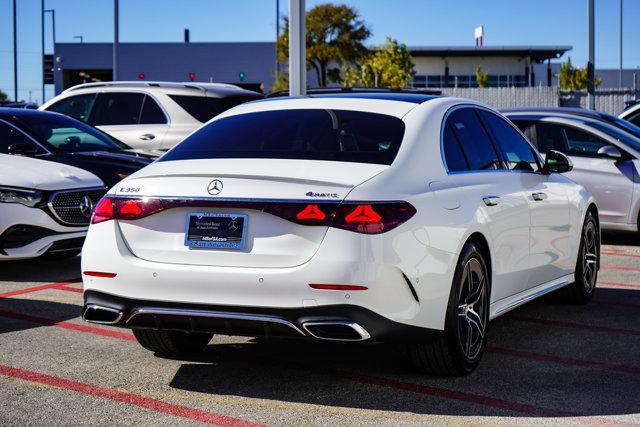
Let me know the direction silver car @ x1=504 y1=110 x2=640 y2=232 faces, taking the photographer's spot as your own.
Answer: facing the viewer and to the right of the viewer

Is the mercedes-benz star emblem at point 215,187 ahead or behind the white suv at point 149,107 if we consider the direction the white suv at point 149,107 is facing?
behind

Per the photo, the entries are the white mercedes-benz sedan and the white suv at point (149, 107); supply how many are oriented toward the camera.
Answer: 0

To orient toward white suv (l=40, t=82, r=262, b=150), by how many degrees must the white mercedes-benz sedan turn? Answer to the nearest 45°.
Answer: approximately 45° to its left

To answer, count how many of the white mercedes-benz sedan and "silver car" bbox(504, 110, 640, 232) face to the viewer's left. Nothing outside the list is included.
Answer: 0

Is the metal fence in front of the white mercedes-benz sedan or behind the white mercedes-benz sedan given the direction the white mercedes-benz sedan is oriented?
in front

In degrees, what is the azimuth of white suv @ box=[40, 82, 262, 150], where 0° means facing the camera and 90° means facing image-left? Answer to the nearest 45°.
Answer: approximately 135°

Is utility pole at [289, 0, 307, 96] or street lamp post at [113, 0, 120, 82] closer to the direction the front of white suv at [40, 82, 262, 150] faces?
the street lamp post

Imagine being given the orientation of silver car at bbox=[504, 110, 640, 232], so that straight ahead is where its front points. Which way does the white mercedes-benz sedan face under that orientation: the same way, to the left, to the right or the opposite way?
to the left

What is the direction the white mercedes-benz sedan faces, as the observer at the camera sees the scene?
facing away from the viewer and to the right of the viewer

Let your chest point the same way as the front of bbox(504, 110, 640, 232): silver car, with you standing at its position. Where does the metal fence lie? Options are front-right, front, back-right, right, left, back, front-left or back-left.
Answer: back-left
